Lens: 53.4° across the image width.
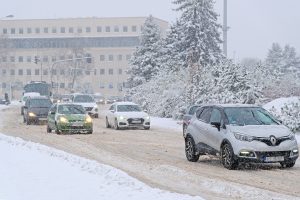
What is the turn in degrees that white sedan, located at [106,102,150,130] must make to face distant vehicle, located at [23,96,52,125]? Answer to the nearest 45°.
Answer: approximately 180°

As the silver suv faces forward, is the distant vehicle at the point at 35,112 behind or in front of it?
behind

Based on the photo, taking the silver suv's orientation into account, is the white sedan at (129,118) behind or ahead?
behind

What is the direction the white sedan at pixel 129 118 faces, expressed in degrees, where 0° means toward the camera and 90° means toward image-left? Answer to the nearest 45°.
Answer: approximately 315°

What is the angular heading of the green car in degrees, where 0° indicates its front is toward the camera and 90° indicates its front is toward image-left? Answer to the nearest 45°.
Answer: approximately 315°

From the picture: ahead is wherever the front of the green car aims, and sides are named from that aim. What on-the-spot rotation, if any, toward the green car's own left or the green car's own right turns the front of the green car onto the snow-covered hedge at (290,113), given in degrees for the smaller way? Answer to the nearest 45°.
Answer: approximately 45° to the green car's own left

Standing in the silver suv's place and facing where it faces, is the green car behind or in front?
behind

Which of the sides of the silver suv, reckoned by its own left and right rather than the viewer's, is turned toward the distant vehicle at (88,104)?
back
